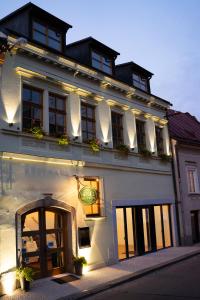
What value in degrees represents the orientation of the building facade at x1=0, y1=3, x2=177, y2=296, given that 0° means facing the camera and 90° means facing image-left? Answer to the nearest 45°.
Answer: approximately 315°

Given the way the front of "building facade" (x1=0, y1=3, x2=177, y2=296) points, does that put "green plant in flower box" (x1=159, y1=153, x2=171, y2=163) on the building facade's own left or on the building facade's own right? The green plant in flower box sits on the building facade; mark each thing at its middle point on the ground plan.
on the building facade's own left

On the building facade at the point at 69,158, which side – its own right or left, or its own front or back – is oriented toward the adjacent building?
left
